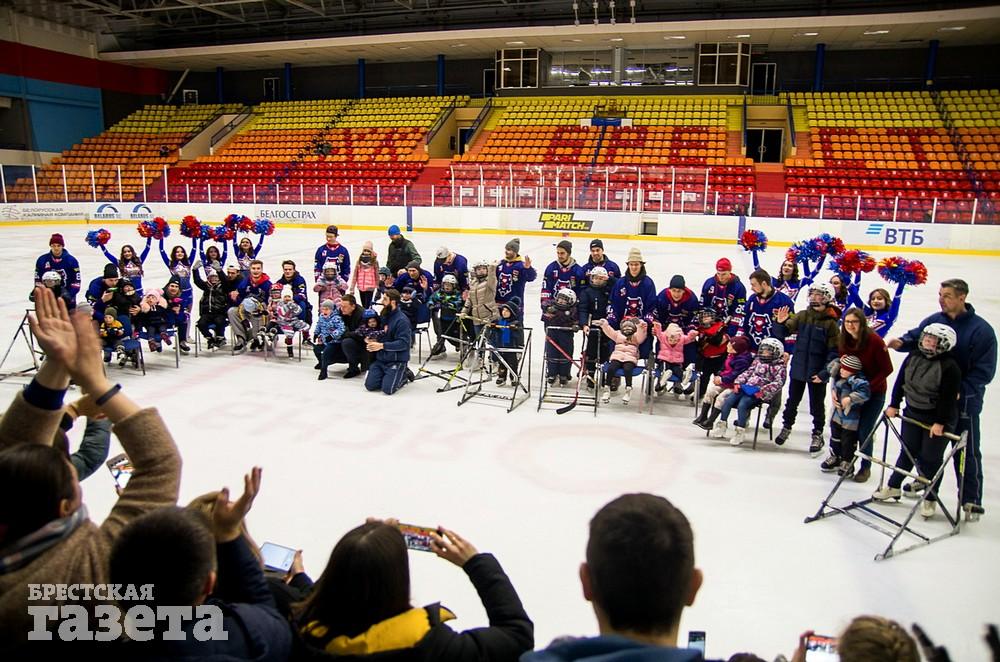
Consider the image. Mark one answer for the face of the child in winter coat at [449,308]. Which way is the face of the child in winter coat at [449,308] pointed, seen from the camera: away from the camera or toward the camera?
toward the camera

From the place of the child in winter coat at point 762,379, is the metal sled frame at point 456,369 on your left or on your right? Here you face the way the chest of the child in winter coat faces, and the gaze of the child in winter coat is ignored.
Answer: on your right

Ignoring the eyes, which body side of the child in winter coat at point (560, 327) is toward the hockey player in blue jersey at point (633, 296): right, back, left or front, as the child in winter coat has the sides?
left

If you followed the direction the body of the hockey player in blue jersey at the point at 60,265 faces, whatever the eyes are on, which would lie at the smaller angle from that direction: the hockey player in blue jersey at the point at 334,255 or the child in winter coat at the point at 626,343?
the child in winter coat

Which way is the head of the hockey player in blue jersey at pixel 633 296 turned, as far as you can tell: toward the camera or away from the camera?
toward the camera

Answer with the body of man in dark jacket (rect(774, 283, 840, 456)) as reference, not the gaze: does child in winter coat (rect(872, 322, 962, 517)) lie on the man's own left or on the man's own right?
on the man's own left

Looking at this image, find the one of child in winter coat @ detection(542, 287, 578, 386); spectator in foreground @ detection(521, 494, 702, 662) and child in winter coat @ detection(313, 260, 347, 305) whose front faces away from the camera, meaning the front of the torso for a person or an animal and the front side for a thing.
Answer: the spectator in foreground

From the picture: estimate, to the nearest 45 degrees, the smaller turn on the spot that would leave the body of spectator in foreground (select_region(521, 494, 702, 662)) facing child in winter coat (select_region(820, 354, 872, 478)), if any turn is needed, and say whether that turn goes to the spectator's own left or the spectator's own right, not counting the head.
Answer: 0° — they already face them

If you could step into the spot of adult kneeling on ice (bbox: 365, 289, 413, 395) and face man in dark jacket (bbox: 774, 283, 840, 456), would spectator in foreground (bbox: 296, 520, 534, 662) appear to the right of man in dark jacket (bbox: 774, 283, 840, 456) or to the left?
right

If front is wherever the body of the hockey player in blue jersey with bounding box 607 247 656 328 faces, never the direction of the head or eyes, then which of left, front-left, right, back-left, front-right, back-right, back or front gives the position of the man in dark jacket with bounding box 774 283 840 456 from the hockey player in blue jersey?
front-left

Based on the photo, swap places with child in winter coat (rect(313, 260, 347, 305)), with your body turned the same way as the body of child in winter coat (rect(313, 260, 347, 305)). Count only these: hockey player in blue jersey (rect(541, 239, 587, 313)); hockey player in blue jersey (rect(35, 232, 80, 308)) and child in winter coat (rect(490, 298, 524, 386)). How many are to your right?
1

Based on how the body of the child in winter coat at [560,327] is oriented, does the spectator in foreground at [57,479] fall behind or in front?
in front

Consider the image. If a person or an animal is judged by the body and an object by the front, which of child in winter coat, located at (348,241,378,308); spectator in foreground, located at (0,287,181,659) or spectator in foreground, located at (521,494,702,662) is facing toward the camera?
the child in winter coat

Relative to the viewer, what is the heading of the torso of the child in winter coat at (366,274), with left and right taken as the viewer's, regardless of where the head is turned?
facing the viewer

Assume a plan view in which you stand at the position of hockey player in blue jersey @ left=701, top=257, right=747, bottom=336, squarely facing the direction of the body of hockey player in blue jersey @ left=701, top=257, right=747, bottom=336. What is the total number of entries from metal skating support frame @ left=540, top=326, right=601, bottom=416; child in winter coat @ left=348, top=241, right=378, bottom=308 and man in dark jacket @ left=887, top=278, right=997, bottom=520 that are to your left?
1

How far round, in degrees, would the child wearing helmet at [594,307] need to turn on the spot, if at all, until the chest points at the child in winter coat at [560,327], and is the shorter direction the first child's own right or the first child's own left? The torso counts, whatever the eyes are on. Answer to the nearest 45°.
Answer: approximately 45° to the first child's own right

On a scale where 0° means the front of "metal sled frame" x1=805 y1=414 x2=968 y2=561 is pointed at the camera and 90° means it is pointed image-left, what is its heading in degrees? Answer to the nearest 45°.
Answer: approximately 45°

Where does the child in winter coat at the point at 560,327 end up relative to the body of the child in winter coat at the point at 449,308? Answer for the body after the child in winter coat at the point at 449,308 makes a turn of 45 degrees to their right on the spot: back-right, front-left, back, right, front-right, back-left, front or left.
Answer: left

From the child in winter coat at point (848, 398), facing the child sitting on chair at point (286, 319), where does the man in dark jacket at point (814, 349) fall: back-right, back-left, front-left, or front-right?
front-right

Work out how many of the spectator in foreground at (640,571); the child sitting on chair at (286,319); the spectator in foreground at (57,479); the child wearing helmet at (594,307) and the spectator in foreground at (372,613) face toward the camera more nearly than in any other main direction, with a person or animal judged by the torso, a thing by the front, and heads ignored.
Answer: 2
